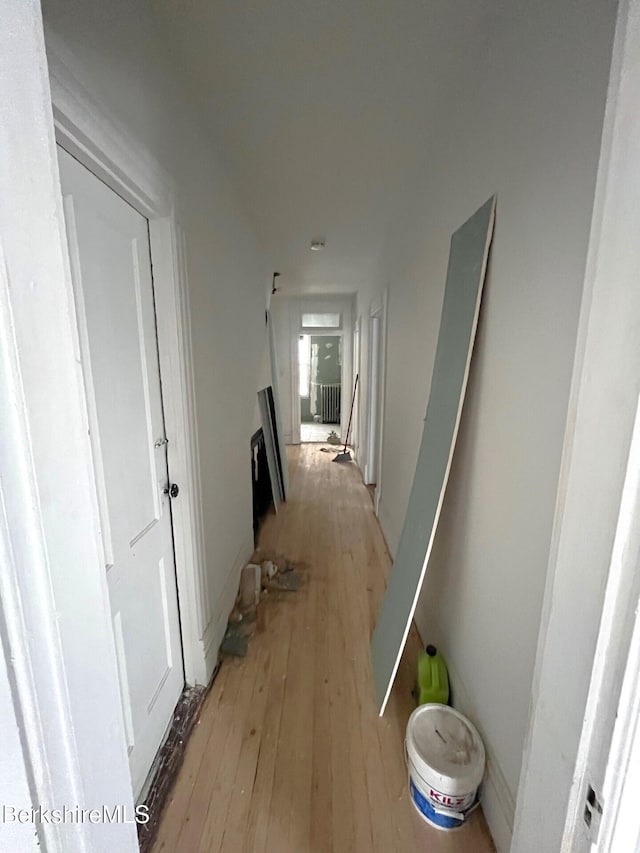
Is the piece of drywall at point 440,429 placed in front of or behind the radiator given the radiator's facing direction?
in front

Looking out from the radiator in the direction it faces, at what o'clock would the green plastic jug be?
The green plastic jug is roughly at 12 o'clock from the radiator.

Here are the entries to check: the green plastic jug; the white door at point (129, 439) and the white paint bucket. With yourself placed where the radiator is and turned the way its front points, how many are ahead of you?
3

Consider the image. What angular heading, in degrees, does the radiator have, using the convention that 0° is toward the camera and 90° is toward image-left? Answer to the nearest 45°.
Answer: approximately 0°

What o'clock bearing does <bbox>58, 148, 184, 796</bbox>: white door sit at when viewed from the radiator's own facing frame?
The white door is roughly at 12 o'clock from the radiator.

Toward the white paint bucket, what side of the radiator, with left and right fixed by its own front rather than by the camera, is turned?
front
